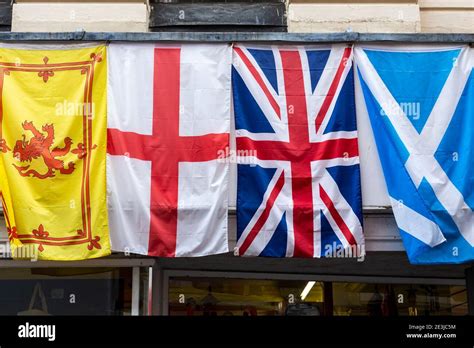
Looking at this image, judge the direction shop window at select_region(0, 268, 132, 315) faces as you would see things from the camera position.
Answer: facing the viewer

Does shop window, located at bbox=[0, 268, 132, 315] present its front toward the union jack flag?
no

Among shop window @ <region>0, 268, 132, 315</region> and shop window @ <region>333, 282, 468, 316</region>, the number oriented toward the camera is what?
2

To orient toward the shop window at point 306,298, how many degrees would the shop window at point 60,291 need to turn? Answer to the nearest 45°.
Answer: approximately 90° to its left

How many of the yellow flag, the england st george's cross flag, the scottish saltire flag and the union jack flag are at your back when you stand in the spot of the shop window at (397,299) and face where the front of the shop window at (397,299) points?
0

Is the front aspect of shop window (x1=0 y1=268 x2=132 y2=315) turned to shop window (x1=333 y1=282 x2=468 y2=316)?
no

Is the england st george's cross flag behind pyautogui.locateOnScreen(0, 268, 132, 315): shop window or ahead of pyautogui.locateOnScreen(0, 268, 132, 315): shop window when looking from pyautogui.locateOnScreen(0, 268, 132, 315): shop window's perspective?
ahead

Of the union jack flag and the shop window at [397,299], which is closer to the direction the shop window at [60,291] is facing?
the union jack flag

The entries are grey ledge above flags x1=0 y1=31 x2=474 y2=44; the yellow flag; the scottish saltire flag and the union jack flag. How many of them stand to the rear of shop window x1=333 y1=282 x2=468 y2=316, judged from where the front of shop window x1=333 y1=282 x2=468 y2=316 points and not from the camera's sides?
0

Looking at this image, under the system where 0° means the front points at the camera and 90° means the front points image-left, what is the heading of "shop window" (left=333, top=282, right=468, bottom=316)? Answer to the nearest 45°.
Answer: approximately 0°

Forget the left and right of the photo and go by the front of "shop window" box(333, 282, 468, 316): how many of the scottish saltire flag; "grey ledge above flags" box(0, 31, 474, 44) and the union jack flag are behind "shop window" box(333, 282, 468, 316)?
0

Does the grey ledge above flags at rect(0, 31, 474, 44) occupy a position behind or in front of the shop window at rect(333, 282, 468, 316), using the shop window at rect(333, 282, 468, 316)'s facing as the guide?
in front
